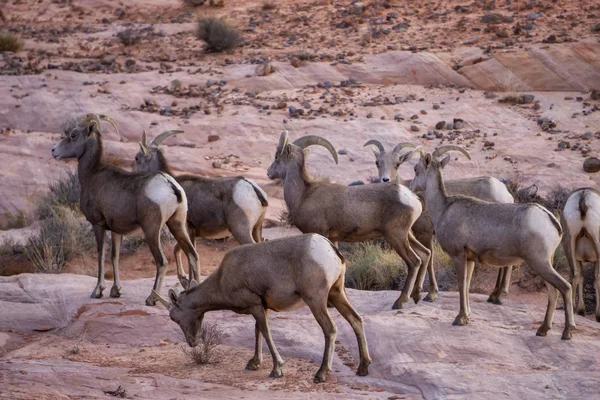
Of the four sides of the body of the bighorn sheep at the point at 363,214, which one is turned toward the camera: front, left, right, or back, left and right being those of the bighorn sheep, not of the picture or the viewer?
left

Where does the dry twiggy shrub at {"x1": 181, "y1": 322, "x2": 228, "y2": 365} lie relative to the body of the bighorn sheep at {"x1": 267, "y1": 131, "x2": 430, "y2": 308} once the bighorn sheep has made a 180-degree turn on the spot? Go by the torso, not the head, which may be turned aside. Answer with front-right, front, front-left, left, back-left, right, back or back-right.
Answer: back-right

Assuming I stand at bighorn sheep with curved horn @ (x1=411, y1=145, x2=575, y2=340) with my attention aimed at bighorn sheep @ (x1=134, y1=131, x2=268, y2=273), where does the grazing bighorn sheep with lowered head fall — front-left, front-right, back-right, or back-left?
front-left

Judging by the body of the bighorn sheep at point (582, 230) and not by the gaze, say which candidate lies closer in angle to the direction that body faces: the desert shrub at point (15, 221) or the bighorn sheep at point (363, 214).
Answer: the desert shrub

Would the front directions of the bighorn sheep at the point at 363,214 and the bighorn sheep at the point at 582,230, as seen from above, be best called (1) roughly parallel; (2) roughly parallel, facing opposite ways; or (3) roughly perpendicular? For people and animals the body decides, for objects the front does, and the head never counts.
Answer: roughly perpendicular

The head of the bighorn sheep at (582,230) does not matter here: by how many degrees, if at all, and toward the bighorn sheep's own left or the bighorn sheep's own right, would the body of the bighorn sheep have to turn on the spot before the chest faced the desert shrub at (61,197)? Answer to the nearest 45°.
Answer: approximately 90° to the bighorn sheep's own left

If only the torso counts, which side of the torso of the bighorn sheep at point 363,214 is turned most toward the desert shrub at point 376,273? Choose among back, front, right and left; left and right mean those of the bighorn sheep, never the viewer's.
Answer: right

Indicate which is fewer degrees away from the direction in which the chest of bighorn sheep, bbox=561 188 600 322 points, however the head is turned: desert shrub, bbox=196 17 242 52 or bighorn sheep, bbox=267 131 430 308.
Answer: the desert shrub

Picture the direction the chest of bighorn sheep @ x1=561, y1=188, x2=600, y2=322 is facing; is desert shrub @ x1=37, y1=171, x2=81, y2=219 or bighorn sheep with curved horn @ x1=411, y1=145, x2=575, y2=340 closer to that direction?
the desert shrub

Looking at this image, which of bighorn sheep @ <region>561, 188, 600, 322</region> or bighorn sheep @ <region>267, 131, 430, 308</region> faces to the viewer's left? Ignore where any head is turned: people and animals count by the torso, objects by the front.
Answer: bighorn sheep @ <region>267, 131, 430, 308</region>

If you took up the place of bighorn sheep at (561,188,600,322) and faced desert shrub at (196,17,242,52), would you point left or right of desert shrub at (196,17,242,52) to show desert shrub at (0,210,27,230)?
left

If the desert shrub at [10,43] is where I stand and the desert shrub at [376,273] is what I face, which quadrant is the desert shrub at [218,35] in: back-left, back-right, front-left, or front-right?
front-left

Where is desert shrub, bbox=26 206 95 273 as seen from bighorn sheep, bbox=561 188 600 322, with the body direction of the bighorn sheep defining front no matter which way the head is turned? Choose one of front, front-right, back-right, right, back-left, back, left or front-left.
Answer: left

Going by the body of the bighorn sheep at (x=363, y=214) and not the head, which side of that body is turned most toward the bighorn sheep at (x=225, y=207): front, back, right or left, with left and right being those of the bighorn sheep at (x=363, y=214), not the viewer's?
front

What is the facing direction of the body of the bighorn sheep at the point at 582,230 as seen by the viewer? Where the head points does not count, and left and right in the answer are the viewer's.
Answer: facing away from the viewer

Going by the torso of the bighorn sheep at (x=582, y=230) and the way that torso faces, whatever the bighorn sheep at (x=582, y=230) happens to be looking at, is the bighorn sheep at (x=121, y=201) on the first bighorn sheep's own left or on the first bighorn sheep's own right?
on the first bighorn sheep's own left

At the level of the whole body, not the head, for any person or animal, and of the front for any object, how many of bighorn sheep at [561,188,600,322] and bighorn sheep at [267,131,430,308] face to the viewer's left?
1

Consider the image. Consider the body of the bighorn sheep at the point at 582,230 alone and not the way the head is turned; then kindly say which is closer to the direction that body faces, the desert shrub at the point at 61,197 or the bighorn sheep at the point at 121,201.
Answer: the desert shrub

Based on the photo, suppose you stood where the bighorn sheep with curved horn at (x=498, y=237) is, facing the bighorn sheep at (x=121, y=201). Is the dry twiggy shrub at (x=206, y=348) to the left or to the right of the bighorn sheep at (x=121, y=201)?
left
